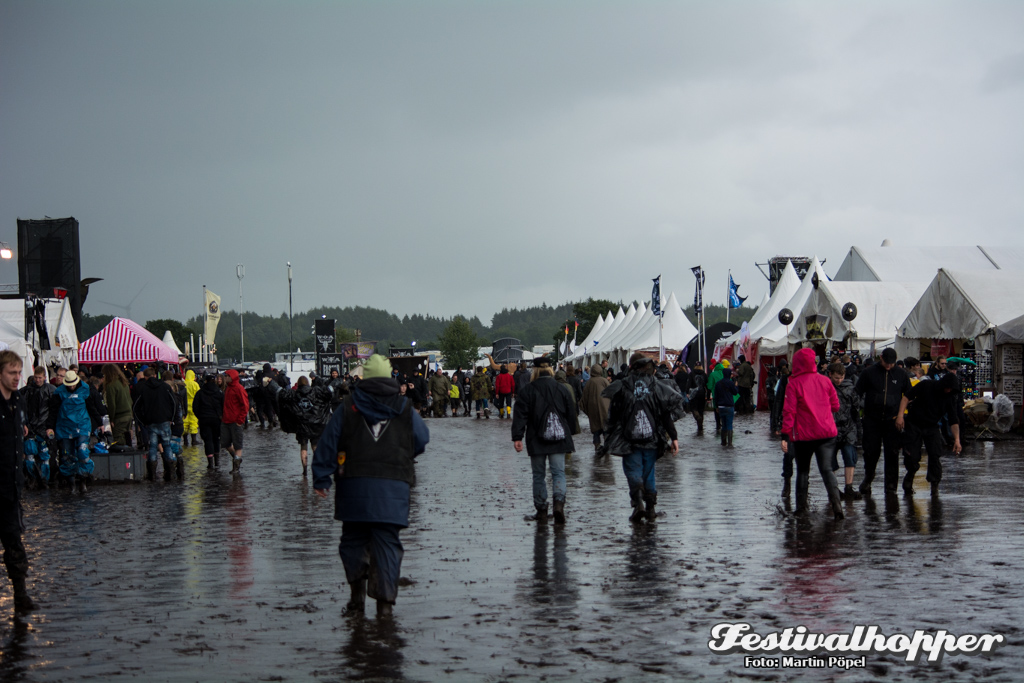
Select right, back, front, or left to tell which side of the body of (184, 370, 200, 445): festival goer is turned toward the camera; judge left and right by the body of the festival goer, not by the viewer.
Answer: back

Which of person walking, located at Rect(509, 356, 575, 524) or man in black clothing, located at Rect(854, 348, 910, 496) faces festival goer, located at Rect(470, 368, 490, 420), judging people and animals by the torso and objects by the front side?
the person walking

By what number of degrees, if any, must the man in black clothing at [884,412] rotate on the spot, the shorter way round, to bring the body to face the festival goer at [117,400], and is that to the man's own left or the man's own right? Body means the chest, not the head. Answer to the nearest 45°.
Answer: approximately 90° to the man's own right

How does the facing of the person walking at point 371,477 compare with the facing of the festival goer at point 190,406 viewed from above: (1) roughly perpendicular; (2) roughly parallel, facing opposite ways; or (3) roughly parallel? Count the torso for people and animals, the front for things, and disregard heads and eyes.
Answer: roughly parallel

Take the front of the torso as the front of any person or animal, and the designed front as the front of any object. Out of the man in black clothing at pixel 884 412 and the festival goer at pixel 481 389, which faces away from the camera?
the festival goer

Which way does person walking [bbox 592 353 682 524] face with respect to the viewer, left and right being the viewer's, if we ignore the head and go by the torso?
facing away from the viewer

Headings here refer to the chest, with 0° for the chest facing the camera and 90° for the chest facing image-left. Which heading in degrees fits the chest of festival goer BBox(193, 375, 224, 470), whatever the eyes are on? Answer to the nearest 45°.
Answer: approximately 180°

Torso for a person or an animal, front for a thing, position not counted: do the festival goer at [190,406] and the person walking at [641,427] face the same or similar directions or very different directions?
same or similar directions

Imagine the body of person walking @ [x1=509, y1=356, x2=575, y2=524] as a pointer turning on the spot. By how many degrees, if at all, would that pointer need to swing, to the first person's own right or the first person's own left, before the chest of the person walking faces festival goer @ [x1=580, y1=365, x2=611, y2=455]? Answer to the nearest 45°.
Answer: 0° — they already face them

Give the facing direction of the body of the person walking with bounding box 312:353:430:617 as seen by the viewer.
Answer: away from the camera

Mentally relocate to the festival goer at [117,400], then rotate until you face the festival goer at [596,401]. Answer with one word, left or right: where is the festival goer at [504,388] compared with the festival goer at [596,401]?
left

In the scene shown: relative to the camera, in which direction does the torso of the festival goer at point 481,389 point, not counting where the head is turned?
away from the camera

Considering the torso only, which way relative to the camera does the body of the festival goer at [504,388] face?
away from the camera
